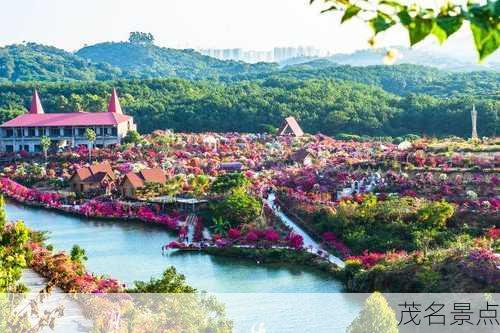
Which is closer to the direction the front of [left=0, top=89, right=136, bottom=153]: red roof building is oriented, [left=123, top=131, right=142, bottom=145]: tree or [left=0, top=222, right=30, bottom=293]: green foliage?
the green foliage

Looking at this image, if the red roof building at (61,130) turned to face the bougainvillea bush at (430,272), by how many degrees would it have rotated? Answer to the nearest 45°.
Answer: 0° — it already faces it

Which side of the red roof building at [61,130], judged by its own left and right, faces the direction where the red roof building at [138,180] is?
front

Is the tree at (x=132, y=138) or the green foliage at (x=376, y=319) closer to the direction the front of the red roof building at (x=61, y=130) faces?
the green foliage

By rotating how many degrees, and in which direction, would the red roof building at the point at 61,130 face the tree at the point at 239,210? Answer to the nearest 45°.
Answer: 0° — it already faces it

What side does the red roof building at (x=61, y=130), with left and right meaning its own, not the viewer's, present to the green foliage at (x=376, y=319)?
front

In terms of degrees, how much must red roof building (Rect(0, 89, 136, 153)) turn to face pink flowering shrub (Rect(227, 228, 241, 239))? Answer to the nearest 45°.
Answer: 0° — it already faces it

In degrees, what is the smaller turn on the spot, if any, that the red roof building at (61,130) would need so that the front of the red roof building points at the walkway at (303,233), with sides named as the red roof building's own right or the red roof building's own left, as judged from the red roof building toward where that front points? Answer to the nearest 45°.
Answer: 0° — it already faces it

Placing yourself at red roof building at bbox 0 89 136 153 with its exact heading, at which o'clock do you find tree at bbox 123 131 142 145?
The tree is roughly at 10 o'clock from the red roof building.

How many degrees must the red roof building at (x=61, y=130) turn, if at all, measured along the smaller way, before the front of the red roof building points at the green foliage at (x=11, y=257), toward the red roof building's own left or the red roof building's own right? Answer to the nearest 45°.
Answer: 0° — it already faces it

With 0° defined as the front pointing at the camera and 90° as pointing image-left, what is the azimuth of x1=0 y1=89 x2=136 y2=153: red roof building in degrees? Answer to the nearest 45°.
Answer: approximately 0°

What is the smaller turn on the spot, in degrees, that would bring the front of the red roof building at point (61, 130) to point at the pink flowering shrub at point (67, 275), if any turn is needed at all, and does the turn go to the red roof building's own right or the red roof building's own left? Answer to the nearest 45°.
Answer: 0° — it already faces it
